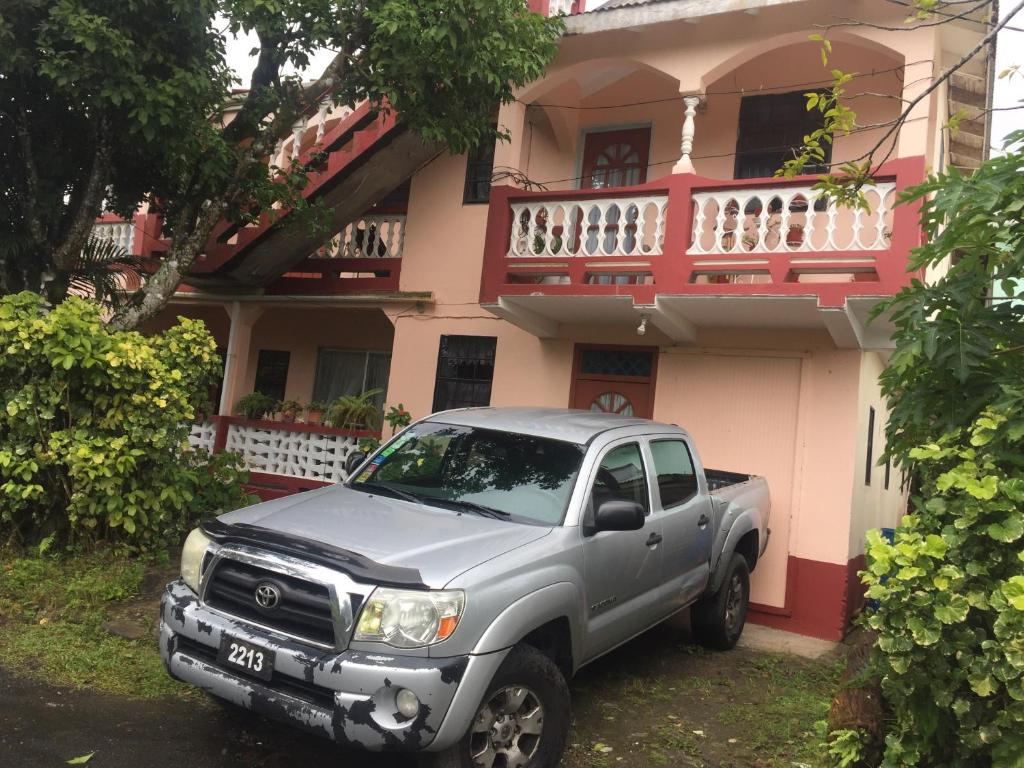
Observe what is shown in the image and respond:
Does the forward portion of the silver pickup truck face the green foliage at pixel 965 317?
no

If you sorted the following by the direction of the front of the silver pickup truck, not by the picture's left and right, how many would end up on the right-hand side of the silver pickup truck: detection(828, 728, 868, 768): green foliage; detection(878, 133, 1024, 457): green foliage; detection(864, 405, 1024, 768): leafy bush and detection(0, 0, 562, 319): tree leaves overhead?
1

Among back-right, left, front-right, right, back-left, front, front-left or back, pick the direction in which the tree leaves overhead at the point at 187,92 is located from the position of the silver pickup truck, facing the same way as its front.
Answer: right

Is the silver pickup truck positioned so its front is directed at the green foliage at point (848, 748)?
no

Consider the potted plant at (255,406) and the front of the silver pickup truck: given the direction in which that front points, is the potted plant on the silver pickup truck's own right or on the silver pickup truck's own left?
on the silver pickup truck's own right

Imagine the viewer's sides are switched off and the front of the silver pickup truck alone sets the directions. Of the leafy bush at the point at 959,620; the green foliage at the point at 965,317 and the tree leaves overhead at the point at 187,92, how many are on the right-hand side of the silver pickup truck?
1

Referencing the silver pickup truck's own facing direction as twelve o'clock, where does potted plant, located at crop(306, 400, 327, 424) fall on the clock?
The potted plant is roughly at 4 o'clock from the silver pickup truck.

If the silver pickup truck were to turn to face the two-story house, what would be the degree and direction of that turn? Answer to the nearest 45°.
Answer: approximately 180°

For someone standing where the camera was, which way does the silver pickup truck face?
facing the viewer and to the left of the viewer

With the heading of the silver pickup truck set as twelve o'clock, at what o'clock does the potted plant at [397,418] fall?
The potted plant is roughly at 4 o'clock from the silver pickup truck.

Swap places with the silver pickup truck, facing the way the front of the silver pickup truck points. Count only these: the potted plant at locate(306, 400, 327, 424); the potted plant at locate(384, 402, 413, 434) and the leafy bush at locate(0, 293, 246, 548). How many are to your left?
0

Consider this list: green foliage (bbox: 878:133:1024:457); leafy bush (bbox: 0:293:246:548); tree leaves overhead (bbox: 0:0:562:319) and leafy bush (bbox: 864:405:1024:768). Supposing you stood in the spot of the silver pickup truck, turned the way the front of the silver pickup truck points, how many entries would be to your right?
2

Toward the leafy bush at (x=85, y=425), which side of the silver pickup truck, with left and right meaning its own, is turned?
right
